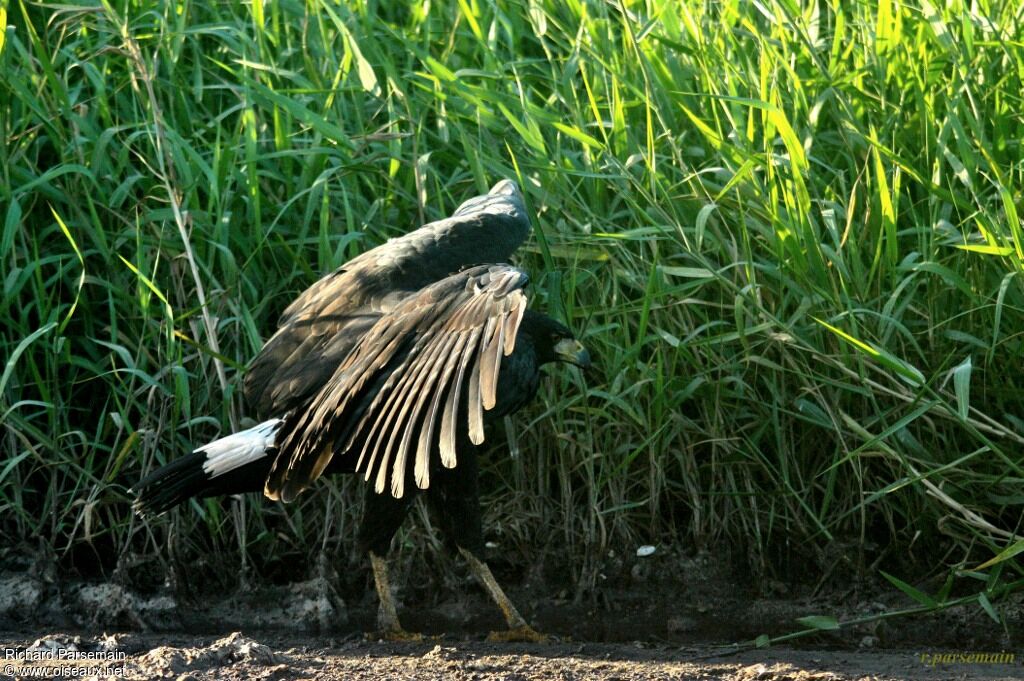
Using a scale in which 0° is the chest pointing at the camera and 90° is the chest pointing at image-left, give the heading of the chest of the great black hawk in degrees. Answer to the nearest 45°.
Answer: approximately 270°
